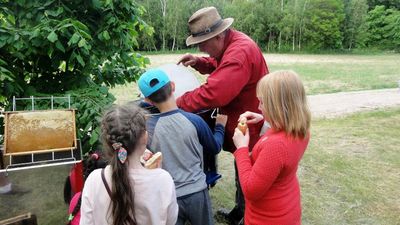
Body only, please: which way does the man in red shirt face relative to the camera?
to the viewer's left

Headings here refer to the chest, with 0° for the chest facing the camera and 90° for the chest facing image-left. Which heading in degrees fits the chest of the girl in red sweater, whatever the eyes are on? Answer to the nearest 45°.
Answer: approximately 90°

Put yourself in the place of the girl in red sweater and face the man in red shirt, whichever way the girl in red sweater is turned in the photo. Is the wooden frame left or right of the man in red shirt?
left

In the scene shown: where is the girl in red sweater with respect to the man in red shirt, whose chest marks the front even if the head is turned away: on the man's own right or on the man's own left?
on the man's own left

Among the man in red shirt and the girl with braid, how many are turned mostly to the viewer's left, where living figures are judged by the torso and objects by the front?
1

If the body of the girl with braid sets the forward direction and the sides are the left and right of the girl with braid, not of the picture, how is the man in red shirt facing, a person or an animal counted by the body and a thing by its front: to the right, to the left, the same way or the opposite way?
to the left

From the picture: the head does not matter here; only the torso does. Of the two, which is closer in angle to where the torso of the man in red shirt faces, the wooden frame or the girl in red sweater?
the wooden frame

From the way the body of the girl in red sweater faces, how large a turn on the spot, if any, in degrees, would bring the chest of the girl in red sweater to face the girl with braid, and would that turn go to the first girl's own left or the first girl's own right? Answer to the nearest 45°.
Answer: approximately 45° to the first girl's own left

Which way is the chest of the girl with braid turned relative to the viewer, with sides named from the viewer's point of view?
facing away from the viewer

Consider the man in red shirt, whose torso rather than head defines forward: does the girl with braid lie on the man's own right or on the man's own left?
on the man's own left

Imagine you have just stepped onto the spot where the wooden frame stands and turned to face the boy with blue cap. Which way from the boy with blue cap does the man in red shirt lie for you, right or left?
left
